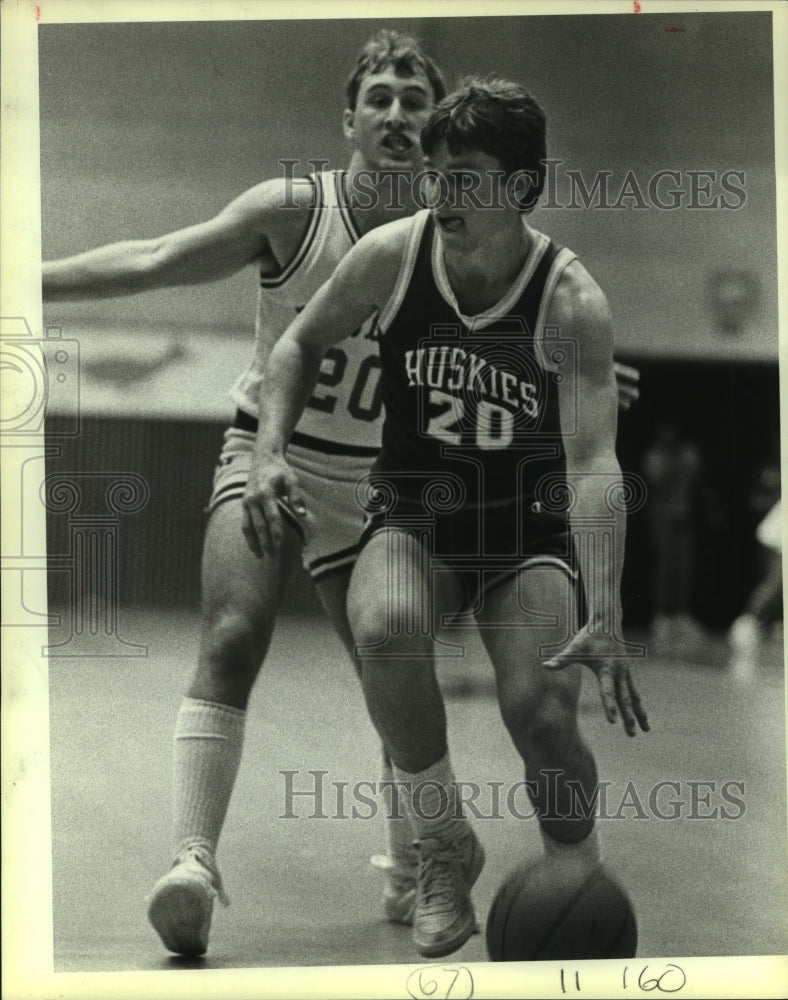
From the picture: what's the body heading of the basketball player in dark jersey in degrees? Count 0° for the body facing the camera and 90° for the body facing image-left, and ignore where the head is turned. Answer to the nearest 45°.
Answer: approximately 0°
